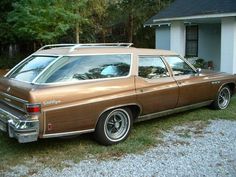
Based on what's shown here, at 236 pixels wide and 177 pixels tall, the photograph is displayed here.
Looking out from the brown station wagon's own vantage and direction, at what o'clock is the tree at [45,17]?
The tree is roughly at 10 o'clock from the brown station wagon.

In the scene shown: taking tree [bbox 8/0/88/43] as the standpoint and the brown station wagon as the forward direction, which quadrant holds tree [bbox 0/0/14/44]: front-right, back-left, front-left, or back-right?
back-right

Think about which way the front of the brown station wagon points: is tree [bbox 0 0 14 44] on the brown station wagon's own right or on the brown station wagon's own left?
on the brown station wagon's own left

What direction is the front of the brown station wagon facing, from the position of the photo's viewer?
facing away from the viewer and to the right of the viewer

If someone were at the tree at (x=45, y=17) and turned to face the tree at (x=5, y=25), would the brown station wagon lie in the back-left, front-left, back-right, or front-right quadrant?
back-left

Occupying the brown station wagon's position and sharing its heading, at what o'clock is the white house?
The white house is roughly at 11 o'clock from the brown station wagon.
